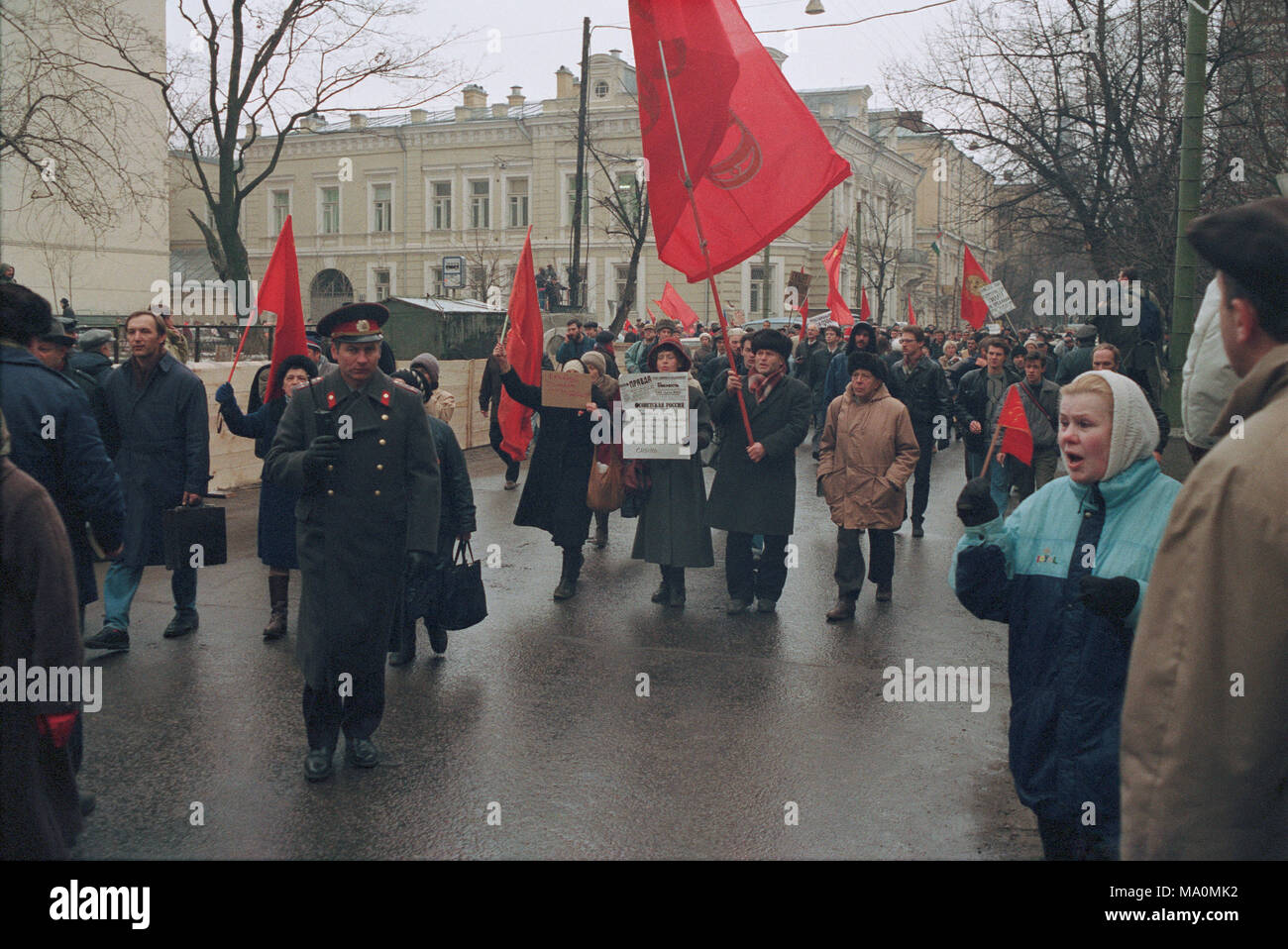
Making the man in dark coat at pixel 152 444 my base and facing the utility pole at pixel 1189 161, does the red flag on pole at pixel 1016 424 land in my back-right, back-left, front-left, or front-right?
front-right

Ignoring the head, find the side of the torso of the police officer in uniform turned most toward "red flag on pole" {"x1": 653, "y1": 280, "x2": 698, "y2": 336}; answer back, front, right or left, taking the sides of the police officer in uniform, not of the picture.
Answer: back

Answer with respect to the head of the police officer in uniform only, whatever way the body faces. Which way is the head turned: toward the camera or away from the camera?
toward the camera

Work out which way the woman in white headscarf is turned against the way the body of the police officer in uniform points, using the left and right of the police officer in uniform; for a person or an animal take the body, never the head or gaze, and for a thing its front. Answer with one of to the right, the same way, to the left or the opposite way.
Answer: to the right

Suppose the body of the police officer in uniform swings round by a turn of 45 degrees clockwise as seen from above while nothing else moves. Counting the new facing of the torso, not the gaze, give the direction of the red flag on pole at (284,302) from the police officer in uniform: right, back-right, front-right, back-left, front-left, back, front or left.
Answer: back-right

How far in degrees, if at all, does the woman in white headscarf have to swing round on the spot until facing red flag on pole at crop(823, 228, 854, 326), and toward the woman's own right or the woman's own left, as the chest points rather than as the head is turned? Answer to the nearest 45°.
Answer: approximately 135° to the woman's own right

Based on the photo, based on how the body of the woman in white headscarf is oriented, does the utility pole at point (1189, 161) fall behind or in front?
behind

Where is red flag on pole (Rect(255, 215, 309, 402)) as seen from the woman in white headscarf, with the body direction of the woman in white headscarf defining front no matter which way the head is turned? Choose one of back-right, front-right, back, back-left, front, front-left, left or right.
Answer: right

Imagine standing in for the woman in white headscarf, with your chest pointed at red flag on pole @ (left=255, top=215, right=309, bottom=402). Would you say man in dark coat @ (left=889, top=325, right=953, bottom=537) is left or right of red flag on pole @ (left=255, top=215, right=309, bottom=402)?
right

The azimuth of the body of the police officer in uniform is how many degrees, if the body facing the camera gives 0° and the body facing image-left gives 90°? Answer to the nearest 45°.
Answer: approximately 0°

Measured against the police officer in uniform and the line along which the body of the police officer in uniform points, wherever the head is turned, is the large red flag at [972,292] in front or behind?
behind

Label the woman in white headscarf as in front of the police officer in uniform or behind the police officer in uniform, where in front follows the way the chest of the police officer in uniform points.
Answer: in front

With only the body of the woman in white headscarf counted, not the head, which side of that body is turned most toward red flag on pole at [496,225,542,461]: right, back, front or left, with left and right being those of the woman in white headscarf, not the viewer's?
right

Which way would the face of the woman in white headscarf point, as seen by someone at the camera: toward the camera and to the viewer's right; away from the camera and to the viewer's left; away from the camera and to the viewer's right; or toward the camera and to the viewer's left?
toward the camera and to the viewer's left

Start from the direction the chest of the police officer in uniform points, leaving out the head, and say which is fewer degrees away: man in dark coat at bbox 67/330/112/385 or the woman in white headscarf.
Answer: the woman in white headscarf

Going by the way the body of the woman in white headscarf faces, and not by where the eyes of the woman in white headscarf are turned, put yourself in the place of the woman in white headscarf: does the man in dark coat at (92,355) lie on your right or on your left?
on your right
